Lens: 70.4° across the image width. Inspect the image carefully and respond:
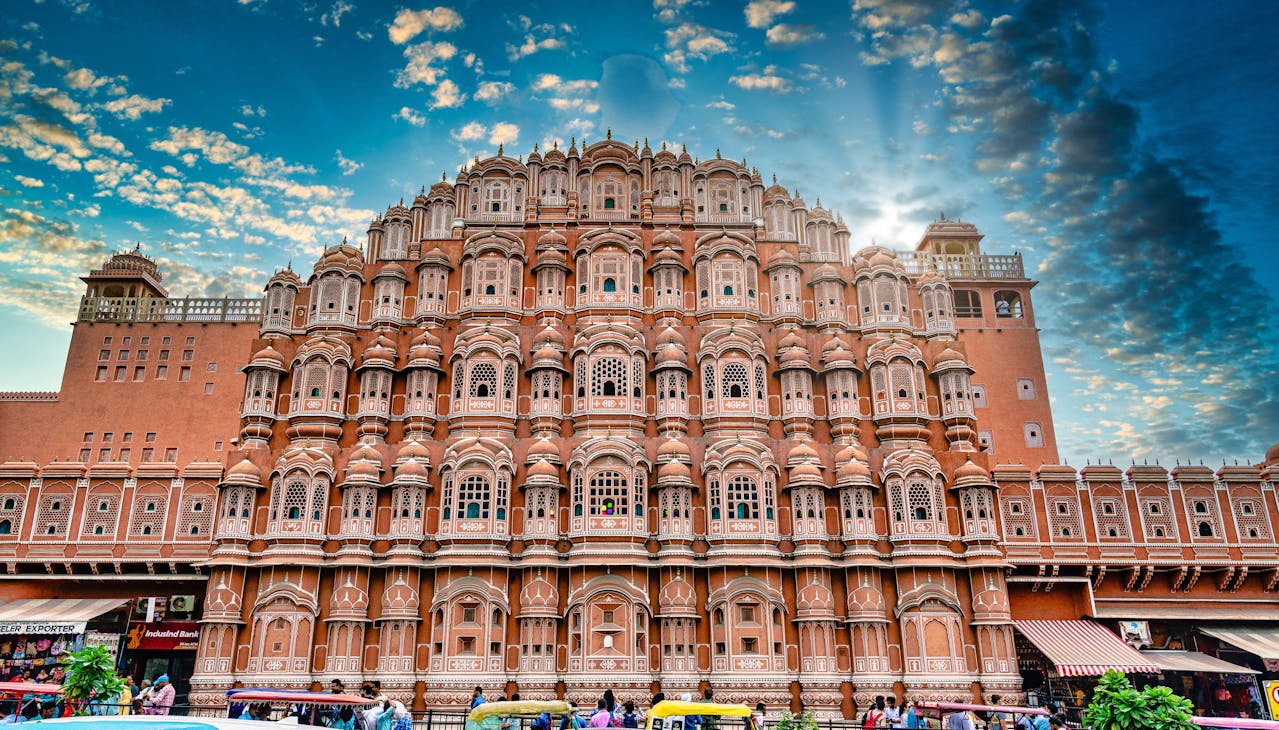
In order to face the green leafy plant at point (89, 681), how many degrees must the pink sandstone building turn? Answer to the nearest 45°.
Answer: approximately 45° to its right

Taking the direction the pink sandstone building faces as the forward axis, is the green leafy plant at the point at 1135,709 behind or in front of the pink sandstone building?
in front

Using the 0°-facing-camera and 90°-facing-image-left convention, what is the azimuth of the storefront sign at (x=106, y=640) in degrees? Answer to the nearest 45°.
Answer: approximately 0°

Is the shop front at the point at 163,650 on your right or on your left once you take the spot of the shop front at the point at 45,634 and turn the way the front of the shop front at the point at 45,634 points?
on your left

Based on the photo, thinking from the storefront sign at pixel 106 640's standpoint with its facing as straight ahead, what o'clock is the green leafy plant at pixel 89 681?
The green leafy plant is roughly at 12 o'clock from the storefront sign.

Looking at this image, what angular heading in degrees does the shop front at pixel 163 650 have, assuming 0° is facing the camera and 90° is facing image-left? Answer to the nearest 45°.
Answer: approximately 0°

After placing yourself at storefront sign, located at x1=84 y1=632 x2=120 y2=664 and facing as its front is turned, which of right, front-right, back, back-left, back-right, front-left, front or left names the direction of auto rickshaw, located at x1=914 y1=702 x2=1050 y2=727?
front-left
